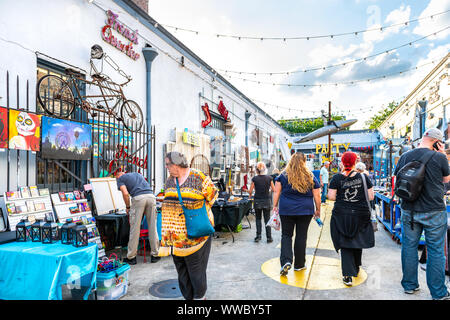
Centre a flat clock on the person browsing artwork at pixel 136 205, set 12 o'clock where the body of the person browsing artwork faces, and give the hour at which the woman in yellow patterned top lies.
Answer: The woman in yellow patterned top is roughly at 7 o'clock from the person browsing artwork.

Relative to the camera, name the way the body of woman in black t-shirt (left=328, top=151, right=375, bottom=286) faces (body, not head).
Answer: away from the camera

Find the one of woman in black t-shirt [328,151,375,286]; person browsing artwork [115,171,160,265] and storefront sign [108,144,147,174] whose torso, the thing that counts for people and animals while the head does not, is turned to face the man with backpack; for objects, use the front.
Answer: the storefront sign

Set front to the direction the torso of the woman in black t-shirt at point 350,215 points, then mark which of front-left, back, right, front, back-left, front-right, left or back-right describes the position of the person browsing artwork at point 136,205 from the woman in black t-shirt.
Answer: left

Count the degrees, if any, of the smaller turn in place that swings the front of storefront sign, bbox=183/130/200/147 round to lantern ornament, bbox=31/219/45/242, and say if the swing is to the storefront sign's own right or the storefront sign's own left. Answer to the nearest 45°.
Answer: approximately 45° to the storefront sign's own right

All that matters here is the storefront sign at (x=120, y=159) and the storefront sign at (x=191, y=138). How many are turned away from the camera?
0

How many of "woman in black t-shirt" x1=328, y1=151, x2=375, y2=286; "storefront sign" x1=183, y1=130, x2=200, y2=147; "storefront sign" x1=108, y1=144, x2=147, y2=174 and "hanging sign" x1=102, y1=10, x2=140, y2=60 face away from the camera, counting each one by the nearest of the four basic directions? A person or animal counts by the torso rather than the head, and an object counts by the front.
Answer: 1

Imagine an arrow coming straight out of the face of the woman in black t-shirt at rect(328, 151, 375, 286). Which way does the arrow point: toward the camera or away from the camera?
away from the camera

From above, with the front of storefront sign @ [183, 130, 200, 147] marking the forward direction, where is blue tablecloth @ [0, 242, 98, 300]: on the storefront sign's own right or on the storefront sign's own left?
on the storefront sign's own right

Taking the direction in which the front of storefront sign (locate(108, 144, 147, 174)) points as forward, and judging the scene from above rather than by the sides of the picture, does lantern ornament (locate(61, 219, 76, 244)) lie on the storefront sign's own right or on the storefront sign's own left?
on the storefront sign's own right

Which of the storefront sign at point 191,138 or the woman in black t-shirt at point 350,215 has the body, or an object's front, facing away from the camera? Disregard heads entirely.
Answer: the woman in black t-shirt

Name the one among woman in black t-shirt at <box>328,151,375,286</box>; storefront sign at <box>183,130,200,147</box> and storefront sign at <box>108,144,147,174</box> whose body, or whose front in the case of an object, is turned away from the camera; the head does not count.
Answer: the woman in black t-shirt

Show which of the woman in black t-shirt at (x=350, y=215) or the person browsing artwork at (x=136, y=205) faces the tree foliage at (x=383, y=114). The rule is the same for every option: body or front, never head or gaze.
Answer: the woman in black t-shirt

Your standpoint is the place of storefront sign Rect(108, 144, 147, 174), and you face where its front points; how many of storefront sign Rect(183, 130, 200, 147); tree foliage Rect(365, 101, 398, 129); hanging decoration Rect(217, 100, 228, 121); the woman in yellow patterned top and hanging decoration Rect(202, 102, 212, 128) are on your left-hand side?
4

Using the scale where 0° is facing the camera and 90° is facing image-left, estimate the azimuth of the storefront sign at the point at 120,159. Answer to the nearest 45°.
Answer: approximately 315°
